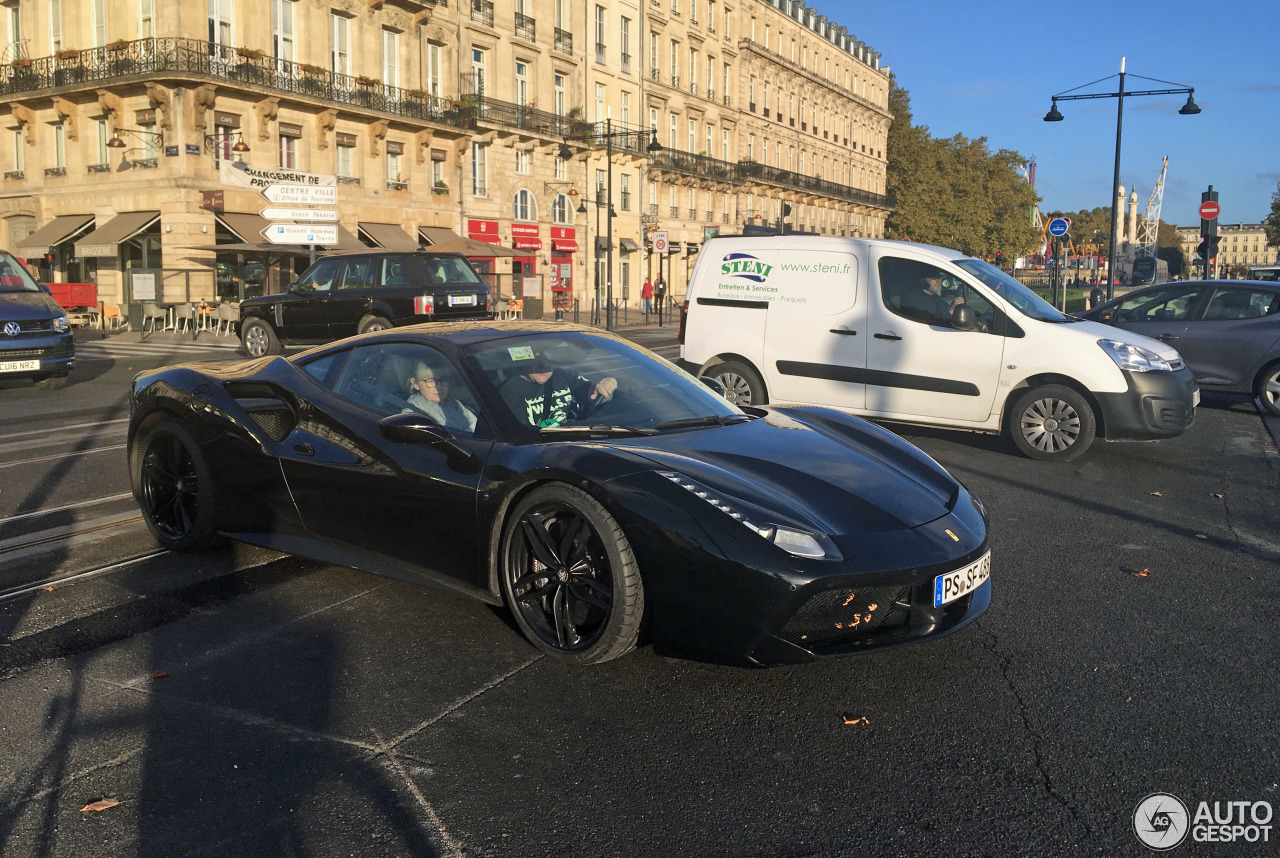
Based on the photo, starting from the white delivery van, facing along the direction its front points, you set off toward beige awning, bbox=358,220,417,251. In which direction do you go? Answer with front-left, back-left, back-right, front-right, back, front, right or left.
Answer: back-left

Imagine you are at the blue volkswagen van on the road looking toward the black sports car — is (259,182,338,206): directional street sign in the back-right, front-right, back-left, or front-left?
back-left

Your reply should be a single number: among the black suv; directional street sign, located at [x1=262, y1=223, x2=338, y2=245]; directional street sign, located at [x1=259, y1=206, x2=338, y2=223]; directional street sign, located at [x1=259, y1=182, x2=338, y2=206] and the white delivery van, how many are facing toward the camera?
3

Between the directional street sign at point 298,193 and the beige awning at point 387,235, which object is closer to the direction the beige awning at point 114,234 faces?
the directional street sign

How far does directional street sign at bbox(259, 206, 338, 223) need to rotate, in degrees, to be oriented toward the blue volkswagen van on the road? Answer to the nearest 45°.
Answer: approximately 45° to its right

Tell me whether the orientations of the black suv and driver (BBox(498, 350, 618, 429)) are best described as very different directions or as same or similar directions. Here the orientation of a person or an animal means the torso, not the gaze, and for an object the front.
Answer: very different directions

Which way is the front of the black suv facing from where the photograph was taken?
facing away from the viewer and to the left of the viewer

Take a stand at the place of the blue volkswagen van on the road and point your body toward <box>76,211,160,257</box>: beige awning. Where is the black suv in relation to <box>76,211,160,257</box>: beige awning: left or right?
right

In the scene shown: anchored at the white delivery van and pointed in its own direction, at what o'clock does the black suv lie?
The black suv is roughly at 7 o'clock from the white delivery van.

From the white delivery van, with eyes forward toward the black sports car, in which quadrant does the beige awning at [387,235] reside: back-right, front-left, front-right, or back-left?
back-right

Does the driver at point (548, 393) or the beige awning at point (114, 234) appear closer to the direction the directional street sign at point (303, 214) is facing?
the driver

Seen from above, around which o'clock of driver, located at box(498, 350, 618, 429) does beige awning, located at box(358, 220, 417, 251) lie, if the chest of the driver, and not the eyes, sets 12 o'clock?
The beige awning is roughly at 7 o'clock from the driver.

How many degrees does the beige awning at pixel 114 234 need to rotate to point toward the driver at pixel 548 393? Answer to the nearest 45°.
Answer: approximately 45° to its left

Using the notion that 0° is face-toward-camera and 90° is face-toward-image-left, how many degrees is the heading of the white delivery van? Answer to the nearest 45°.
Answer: approximately 270°
